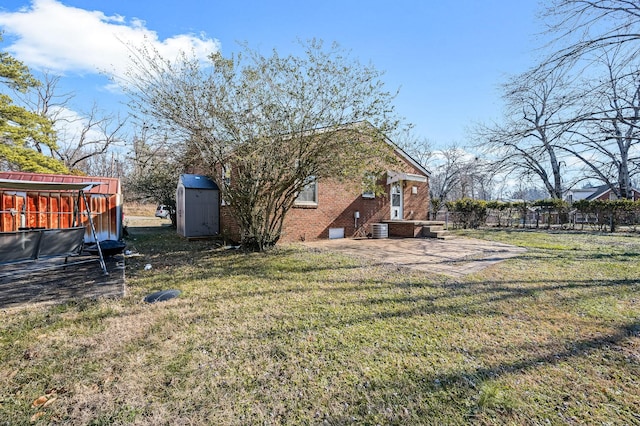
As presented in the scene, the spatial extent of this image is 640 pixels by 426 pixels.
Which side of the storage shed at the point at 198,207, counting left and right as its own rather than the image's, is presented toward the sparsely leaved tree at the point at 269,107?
left

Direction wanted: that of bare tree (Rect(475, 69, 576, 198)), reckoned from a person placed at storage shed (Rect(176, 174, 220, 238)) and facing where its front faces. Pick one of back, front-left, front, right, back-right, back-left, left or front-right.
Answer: back-left

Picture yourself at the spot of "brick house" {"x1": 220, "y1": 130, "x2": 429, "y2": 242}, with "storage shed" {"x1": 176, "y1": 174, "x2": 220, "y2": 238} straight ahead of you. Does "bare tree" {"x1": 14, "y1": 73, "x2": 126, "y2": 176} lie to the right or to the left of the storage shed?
right

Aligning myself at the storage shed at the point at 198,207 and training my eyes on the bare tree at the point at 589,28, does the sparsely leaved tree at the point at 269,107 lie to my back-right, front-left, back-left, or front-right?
front-right

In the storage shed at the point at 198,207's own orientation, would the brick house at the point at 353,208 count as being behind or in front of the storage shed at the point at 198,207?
behind

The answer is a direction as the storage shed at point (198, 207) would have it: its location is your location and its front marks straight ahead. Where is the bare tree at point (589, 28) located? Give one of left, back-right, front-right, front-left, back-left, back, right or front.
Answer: back-left
